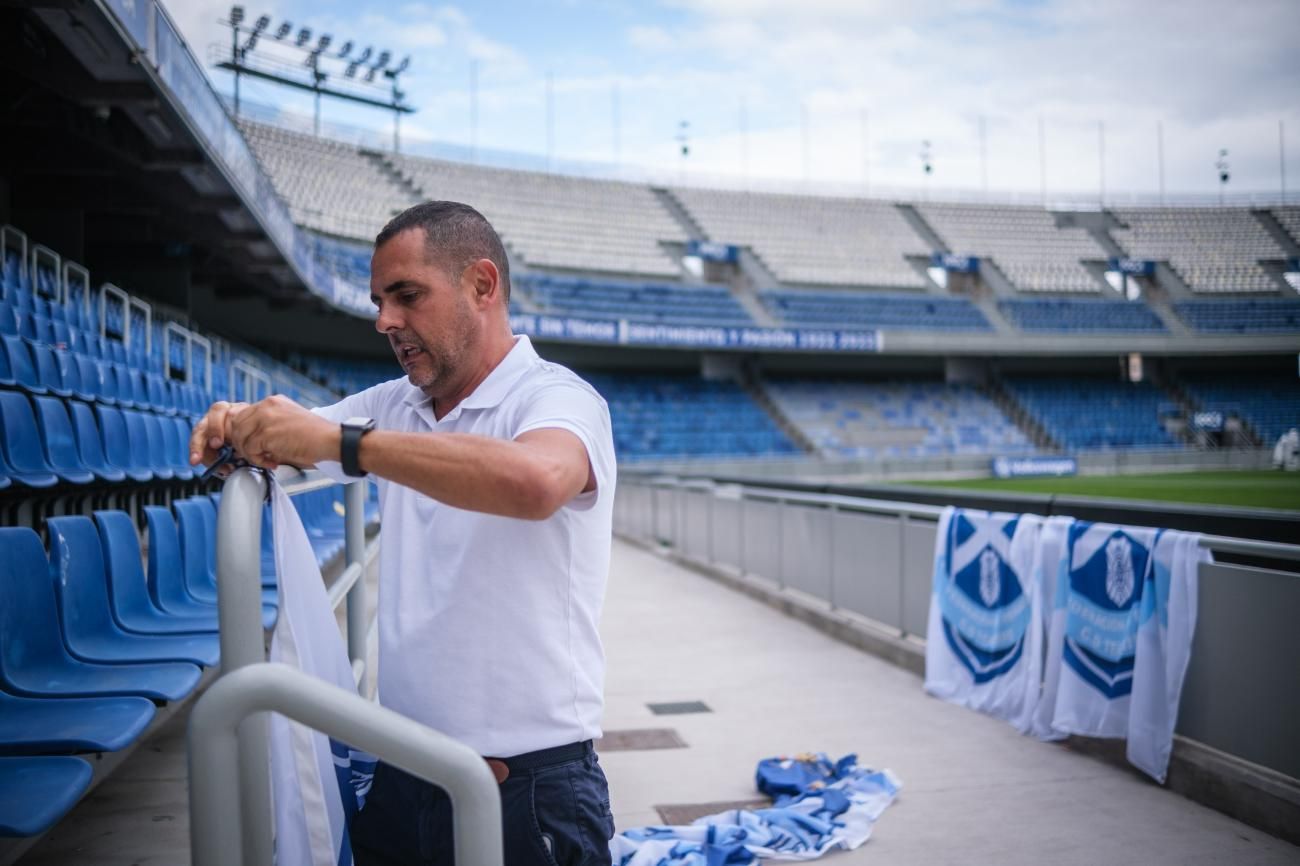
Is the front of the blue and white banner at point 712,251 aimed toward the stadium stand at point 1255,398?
no

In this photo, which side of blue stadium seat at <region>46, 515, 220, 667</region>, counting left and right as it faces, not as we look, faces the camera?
right

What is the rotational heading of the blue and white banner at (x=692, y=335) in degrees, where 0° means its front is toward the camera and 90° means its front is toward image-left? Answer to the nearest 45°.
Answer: approximately 0°

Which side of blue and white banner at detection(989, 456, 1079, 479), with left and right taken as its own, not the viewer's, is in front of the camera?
front

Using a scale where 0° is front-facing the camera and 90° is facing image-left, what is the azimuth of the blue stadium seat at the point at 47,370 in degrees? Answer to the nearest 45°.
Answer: approximately 315°

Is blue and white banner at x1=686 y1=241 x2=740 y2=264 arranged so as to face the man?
yes

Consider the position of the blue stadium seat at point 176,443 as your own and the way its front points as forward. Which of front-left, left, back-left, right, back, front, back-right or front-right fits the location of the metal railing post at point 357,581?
front-right

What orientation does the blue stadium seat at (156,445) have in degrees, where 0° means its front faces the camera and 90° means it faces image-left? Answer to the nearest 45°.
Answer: approximately 315°

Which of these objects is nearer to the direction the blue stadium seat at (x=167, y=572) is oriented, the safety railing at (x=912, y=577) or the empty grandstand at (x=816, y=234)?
the safety railing

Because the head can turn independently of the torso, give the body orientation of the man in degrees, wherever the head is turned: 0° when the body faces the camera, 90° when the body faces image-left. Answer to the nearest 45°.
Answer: approximately 45°

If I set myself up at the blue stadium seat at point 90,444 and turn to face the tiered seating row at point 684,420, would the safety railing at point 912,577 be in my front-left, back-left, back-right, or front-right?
front-right

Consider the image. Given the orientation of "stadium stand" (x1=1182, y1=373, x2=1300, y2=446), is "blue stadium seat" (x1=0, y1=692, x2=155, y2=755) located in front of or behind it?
in front

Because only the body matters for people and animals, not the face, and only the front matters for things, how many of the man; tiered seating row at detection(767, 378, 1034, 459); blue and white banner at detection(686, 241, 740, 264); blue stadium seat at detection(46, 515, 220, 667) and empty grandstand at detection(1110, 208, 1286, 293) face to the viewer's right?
1

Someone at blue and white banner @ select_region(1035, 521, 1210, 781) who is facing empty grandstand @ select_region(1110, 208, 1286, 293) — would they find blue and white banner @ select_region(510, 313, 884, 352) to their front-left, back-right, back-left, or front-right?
front-left

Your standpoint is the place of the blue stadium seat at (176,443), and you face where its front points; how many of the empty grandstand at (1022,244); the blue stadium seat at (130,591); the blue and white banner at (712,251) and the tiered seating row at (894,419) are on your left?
3

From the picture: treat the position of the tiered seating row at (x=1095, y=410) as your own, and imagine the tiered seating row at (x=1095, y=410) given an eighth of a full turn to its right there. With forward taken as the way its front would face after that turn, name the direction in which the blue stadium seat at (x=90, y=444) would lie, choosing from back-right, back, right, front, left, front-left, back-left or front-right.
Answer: front-left

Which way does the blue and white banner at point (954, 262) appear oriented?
toward the camera

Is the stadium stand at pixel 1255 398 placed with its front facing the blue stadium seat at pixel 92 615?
yes
